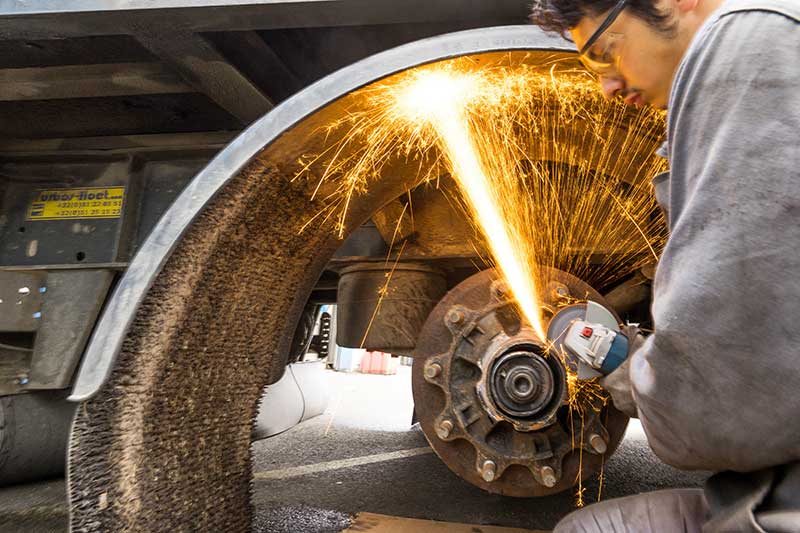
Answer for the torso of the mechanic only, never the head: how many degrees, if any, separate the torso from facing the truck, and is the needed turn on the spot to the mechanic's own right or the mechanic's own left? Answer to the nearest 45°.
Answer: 0° — they already face it

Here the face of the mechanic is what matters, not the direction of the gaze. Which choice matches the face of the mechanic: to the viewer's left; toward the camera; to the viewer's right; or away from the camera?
to the viewer's left

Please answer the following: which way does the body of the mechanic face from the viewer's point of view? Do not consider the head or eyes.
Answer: to the viewer's left
